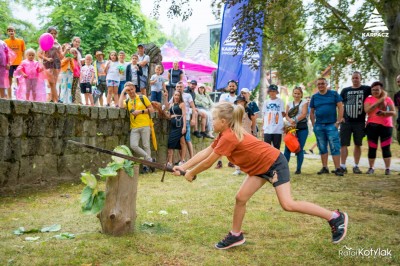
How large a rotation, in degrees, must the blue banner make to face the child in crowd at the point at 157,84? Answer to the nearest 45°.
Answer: approximately 45° to its right

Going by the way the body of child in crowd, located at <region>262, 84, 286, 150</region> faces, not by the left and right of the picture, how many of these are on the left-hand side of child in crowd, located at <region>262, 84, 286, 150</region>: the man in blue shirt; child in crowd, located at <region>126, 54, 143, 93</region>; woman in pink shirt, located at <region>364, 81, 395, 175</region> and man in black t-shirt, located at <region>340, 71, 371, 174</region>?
3

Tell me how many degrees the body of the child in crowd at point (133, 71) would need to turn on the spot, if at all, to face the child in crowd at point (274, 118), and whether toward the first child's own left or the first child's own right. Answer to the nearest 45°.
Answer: approximately 45° to the first child's own left

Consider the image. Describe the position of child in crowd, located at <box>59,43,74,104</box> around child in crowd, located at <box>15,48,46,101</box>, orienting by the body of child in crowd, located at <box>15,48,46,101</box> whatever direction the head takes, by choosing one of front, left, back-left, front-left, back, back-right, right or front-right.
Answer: back-left

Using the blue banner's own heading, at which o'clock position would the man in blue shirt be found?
The man in blue shirt is roughly at 11 o'clock from the blue banner.

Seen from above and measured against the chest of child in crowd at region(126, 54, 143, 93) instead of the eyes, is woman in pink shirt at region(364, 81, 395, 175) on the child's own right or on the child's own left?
on the child's own left

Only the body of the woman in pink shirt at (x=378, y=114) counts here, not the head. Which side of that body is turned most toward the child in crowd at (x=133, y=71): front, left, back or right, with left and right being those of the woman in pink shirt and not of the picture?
right

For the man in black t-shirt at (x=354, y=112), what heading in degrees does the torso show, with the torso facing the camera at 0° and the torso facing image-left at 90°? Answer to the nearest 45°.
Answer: approximately 0°

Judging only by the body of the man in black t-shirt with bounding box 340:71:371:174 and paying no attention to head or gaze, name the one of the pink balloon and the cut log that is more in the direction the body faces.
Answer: the cut log

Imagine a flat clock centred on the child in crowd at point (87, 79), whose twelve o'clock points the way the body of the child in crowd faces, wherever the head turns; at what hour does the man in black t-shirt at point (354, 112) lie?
The man in black t-shirt is roughly at 10 o'clock from the child in crowd.
